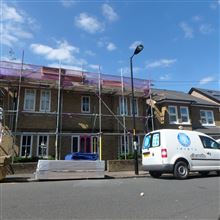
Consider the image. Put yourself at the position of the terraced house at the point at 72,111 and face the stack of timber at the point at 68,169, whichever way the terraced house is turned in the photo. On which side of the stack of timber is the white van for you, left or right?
left

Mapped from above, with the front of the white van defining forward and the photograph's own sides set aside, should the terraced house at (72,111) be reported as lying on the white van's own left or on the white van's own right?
on the white van's own left

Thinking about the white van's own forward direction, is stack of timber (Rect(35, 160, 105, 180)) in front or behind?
behind

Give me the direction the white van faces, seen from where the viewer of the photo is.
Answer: facing away from the viewer and to the right of the viewer

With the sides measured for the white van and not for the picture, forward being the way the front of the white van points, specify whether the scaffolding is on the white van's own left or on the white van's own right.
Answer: on the white van's own left
